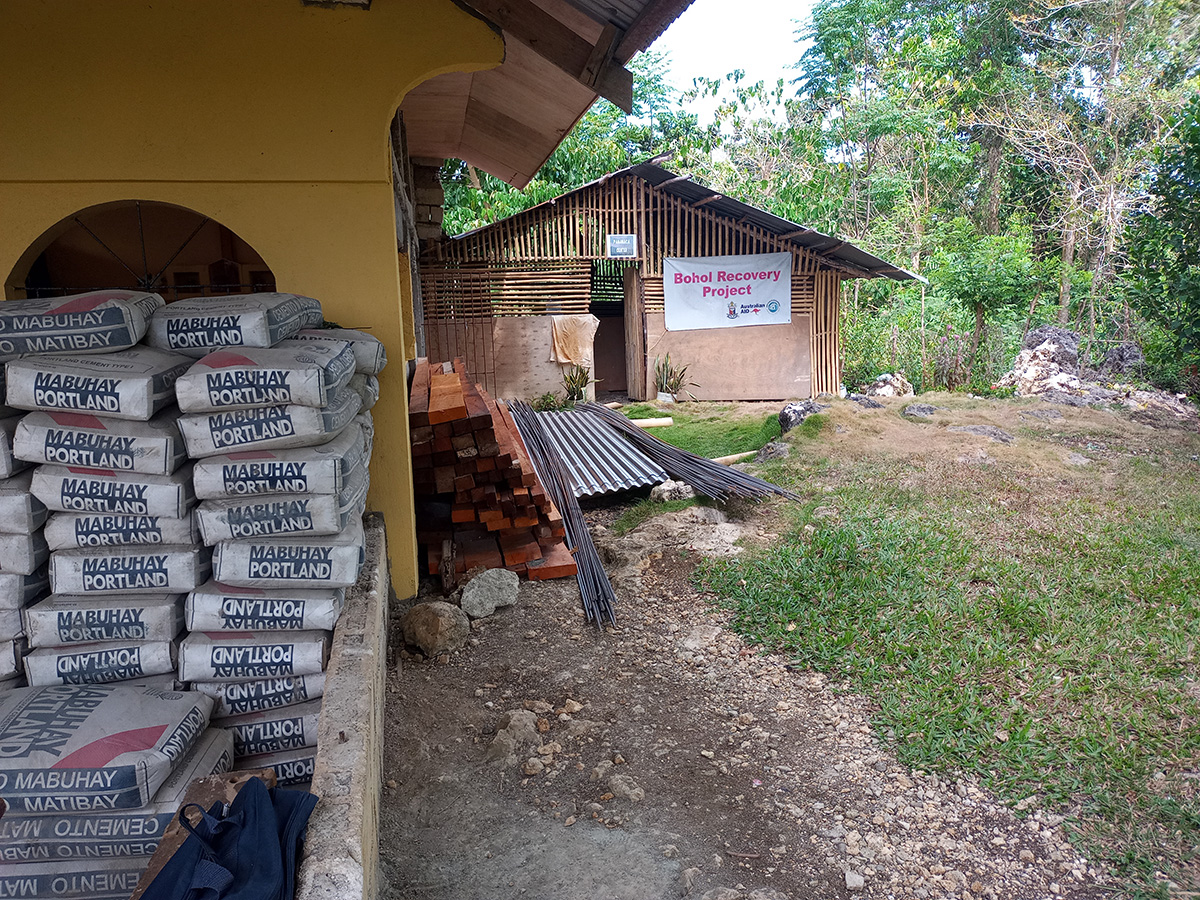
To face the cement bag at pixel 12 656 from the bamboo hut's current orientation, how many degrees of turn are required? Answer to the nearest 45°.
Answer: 0° — it already faces it

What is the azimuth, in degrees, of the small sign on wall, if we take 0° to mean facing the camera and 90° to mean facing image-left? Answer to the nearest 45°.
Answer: approximately 0°

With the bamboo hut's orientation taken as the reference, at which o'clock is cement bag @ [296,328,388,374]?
The cement bag is roughly at 12 o'clock from the bamboo hut.

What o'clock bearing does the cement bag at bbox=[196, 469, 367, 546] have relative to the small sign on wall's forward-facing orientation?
The cement bag is roughly at 12 o'clock from the small sign on wall.

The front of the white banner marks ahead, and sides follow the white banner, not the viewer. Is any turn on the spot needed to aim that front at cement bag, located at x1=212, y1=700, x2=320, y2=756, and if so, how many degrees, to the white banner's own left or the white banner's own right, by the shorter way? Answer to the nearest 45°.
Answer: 0° — it already faces it

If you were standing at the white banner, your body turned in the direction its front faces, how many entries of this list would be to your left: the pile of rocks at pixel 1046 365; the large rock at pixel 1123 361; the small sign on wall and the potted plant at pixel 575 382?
2
